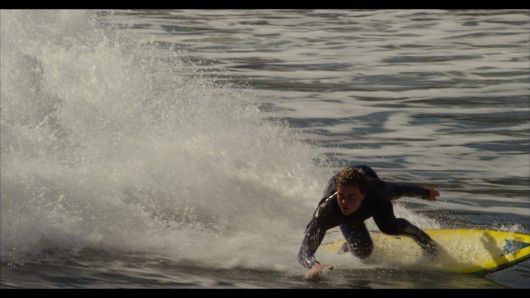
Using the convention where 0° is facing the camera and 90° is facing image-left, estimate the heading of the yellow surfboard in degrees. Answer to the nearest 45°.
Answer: approximately 270°
